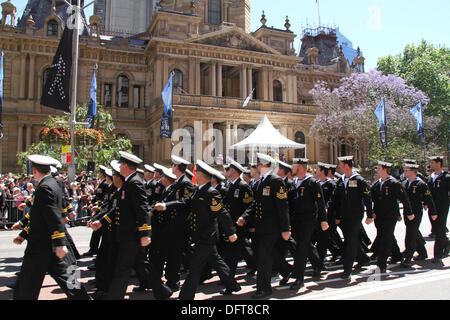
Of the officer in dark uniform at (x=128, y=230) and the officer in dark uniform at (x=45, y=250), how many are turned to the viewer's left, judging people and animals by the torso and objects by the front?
2

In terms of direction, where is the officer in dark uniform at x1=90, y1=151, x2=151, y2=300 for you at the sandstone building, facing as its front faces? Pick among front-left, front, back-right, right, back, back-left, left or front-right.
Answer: front-right

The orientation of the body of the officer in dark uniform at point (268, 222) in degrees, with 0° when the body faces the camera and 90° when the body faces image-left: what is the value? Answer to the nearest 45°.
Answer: approximately 45°

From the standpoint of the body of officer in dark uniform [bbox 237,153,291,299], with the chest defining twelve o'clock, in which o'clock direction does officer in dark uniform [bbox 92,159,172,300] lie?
officer in dark uniform [bbox 92,159,172,300] is roughly at 1 o'clock from officer in dark uniform [bbox 237,153,291,299].

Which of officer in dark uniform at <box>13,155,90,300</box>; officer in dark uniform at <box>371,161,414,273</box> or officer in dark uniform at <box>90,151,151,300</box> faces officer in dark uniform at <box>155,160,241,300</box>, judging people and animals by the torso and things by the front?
officer in dark uniform at <box>371,161,414,273</box>

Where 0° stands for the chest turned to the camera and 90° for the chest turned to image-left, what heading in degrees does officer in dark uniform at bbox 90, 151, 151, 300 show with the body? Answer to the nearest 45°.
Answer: approximately 90°

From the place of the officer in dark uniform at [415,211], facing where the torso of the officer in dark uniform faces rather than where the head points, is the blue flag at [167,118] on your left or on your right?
on your right

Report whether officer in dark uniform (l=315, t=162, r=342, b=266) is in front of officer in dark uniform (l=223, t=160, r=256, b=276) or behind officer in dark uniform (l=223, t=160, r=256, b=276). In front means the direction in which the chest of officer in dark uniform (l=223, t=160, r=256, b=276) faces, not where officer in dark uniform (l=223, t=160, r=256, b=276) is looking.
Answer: behind

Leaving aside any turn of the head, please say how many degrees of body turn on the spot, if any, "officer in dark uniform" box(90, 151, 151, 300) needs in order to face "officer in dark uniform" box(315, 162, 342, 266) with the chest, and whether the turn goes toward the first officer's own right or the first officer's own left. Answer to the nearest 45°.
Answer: approximately 135° to the first officer's own right

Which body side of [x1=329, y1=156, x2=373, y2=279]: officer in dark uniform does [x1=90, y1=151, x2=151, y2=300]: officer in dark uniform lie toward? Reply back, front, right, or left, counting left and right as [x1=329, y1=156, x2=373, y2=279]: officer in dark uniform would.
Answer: front

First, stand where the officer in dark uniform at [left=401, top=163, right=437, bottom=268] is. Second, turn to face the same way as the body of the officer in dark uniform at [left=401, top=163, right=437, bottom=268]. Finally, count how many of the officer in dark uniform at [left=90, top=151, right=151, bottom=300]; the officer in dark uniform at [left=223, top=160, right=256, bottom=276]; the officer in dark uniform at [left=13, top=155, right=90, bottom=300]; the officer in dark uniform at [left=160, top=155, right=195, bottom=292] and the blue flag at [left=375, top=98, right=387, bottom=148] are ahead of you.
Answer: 4

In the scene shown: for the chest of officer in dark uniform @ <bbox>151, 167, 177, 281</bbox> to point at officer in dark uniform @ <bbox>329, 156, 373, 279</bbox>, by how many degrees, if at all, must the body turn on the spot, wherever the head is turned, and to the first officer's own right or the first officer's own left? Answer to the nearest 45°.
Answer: approximately 135° to the first officer's own left

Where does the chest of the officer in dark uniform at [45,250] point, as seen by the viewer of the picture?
to the viewer's left

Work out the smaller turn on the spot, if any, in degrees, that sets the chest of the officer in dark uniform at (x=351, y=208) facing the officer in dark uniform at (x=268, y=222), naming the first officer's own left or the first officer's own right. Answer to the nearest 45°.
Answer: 0° — they already face them

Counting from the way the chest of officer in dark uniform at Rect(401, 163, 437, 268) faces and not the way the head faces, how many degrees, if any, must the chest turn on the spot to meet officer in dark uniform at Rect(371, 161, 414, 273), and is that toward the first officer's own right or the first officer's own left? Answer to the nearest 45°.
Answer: approximately 45° to the first officer's own left

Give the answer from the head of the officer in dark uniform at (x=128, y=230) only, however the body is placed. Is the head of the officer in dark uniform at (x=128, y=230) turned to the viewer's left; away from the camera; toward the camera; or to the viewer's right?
to the viewer's left

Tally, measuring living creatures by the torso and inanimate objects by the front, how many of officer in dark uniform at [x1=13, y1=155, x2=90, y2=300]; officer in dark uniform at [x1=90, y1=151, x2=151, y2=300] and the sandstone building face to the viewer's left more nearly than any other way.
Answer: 2

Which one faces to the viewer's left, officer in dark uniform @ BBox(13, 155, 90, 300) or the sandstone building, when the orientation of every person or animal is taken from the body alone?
the officer in dark uniform
